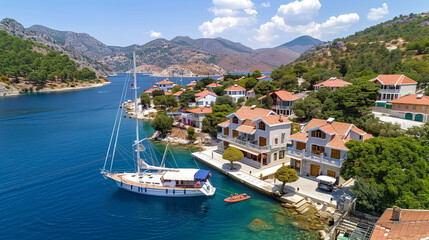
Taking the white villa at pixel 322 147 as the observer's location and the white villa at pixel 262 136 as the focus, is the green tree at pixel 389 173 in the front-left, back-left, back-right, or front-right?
back-left

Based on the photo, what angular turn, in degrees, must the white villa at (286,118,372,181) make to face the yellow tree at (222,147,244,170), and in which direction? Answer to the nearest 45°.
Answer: approximately 45° to its right

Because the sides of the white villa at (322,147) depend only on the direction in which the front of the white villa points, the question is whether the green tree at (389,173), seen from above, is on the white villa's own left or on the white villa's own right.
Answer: on the white villa's own left

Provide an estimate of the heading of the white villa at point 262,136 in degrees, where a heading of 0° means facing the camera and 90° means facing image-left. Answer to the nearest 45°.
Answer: approximately 45°

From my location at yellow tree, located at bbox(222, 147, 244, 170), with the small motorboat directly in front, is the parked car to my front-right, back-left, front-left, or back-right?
front-left

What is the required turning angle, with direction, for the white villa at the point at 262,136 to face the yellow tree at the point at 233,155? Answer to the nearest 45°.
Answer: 0° — it already faces it

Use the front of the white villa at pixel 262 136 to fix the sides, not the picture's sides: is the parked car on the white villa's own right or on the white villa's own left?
on the white villa's own left

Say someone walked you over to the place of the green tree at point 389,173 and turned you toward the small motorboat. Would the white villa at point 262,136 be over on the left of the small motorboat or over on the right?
right

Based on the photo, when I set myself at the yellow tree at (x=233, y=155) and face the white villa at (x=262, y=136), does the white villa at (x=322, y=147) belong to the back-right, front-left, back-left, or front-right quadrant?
front-right

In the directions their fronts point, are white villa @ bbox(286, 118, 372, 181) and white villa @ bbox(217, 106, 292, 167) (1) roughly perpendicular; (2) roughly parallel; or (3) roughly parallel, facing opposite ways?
roughly parallel

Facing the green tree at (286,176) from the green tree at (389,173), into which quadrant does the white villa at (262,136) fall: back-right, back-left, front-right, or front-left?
front-right

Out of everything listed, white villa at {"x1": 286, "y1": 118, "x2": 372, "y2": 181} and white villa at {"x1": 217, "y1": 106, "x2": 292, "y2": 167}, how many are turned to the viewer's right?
0

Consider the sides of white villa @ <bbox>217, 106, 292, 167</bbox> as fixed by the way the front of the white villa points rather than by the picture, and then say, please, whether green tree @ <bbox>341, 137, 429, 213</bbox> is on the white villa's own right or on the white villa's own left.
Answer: on the white villa's own left

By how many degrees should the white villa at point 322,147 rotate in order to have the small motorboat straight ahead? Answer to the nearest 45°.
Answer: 0° — it already faces it

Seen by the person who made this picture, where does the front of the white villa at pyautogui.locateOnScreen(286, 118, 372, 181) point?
facing the viewer and to the left of the viewer
